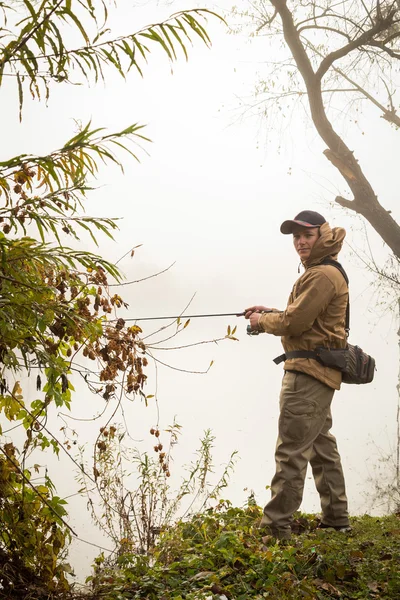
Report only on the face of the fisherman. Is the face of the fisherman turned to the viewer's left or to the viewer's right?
to the viewer's left

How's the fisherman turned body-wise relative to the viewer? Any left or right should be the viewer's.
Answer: facing to the left of the viewer

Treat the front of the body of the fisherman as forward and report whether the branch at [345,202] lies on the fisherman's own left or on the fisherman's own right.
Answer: on the fisherman's own right
